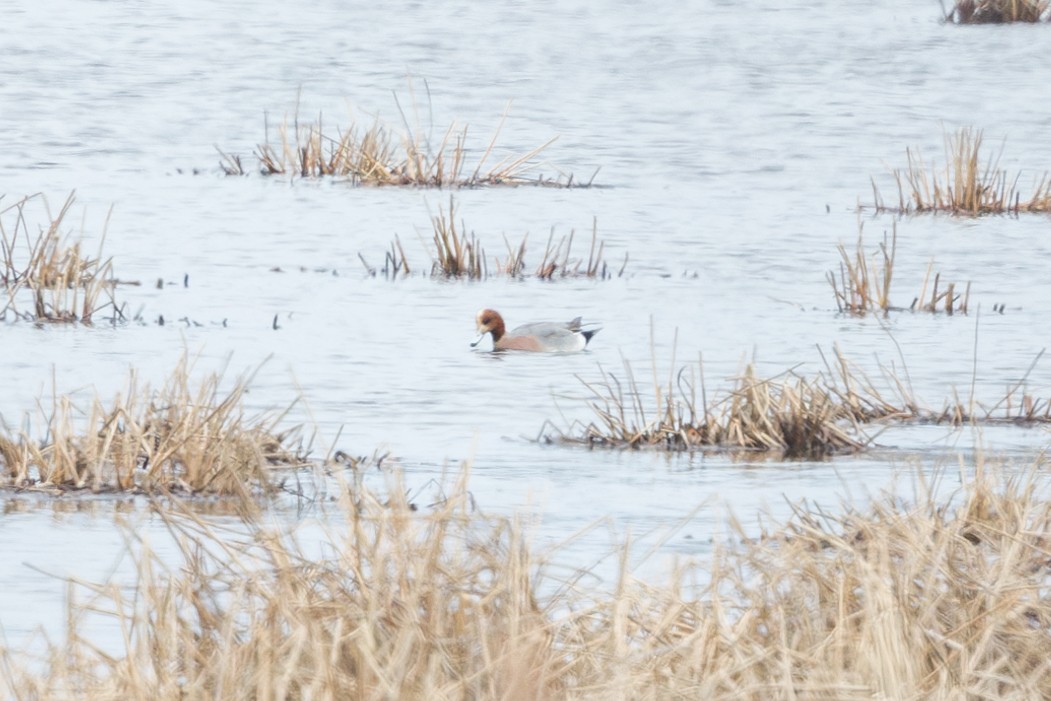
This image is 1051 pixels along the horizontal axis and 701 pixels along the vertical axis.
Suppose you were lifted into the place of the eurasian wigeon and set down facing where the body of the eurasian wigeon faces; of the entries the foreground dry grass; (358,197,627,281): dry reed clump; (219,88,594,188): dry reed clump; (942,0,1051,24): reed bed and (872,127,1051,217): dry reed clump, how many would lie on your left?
1

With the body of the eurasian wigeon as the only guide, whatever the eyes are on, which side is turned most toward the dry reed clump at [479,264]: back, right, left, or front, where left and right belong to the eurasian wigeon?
right

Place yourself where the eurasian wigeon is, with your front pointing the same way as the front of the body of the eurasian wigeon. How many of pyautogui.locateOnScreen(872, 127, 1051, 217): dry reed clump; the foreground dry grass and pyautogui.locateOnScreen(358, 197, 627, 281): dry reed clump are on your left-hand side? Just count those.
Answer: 1

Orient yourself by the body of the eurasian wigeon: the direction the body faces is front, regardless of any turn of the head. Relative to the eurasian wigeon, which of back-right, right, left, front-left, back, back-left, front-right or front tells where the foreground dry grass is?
left

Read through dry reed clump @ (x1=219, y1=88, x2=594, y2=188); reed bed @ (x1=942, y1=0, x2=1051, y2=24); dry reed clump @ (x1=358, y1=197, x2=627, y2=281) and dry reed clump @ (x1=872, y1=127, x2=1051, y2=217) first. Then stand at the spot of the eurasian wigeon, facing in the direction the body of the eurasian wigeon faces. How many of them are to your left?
0

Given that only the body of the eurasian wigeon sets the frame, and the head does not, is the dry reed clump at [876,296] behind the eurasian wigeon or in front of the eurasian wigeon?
behind

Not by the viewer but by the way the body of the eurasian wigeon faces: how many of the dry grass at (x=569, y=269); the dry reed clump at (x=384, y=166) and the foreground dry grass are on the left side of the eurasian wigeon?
1

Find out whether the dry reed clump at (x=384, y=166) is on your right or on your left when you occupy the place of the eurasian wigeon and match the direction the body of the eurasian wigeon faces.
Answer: on your right

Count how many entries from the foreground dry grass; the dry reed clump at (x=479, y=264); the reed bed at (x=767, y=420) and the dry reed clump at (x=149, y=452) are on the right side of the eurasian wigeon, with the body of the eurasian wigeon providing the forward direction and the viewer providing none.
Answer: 1

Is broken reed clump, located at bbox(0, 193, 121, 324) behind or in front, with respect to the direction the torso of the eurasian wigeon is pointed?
in front

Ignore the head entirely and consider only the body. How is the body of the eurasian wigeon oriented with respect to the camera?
to the viewer's left

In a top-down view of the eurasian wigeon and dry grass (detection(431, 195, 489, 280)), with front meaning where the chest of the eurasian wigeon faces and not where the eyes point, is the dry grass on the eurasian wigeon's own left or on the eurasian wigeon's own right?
on the eurasian wigeon's own right

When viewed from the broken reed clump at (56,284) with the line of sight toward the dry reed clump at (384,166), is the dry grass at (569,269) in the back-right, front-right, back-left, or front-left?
front-right

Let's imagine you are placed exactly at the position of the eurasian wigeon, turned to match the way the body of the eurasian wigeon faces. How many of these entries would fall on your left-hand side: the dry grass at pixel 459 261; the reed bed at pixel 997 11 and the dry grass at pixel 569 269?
0

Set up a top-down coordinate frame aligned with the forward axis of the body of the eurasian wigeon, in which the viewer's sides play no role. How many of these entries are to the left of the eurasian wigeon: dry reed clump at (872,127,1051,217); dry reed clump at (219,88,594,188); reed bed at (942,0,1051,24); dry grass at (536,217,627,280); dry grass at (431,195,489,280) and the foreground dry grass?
1
